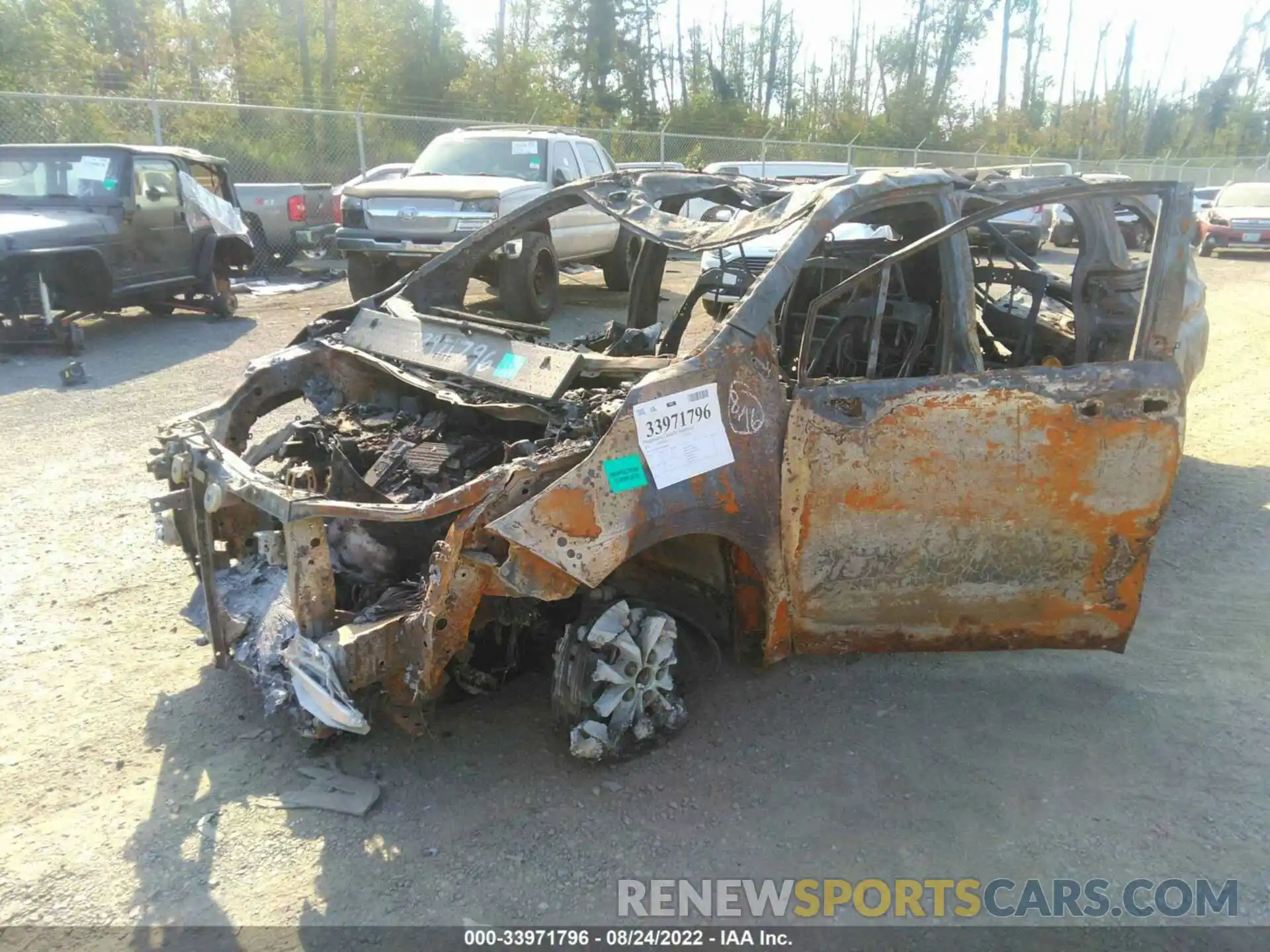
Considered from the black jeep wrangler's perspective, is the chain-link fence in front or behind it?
behind

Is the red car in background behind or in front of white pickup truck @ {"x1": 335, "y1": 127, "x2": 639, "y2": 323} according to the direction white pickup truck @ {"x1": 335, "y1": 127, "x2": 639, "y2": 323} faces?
behind

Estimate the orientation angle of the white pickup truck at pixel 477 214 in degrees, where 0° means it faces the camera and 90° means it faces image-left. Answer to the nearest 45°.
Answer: approximately 45°

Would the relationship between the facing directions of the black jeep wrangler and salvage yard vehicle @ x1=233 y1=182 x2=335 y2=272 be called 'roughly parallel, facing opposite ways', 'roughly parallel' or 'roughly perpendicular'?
roughly perpendicular

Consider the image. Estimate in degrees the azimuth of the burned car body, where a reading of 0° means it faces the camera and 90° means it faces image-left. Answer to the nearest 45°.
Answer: approximately 45°

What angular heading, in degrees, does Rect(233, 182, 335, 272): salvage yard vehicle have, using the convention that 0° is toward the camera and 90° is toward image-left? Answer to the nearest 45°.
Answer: approximately 135°

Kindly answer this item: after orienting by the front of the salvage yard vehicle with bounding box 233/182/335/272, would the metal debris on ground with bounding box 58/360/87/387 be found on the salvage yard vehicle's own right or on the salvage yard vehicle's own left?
on the salvage yard vehicle's own left
